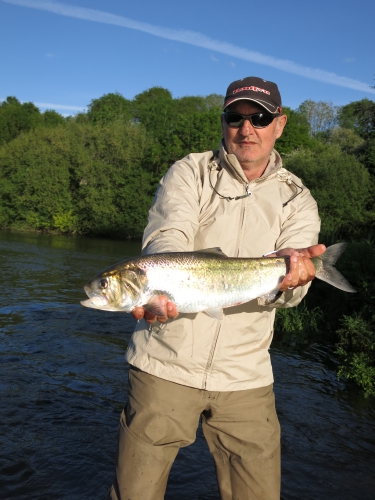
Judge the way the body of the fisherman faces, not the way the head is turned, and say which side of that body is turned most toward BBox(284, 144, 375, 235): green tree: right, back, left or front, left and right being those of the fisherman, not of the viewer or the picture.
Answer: back

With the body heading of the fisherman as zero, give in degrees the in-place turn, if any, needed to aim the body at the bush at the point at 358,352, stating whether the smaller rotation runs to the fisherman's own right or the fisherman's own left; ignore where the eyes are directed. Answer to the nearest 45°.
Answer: approximately 135° to the fisherman's own left

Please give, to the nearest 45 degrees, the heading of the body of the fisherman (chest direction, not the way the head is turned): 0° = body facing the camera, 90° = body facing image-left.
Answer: approximately 0°
